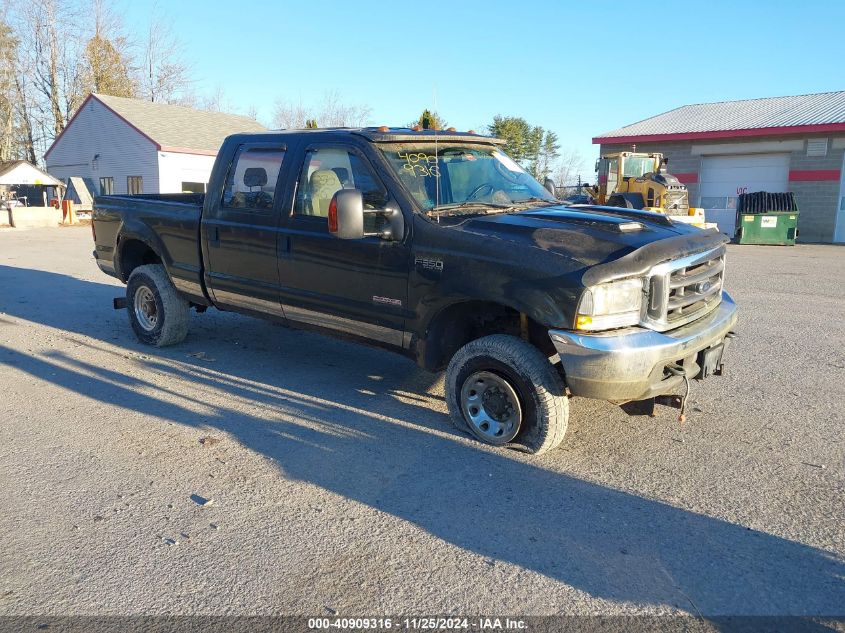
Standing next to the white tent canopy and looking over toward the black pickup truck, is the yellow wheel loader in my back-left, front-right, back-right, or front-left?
front-left

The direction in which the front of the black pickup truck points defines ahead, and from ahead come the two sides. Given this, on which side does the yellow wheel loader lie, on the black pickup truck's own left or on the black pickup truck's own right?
on the black pickup truck's own left

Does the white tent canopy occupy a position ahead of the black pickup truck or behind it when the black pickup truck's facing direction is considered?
behind

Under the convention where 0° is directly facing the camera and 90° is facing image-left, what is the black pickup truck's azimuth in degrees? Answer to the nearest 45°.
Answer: approximately 315°

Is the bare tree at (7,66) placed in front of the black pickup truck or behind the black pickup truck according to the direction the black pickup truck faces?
behind

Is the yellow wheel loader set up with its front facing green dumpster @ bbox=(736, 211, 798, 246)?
no

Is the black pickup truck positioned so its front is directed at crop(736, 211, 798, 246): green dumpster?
no
